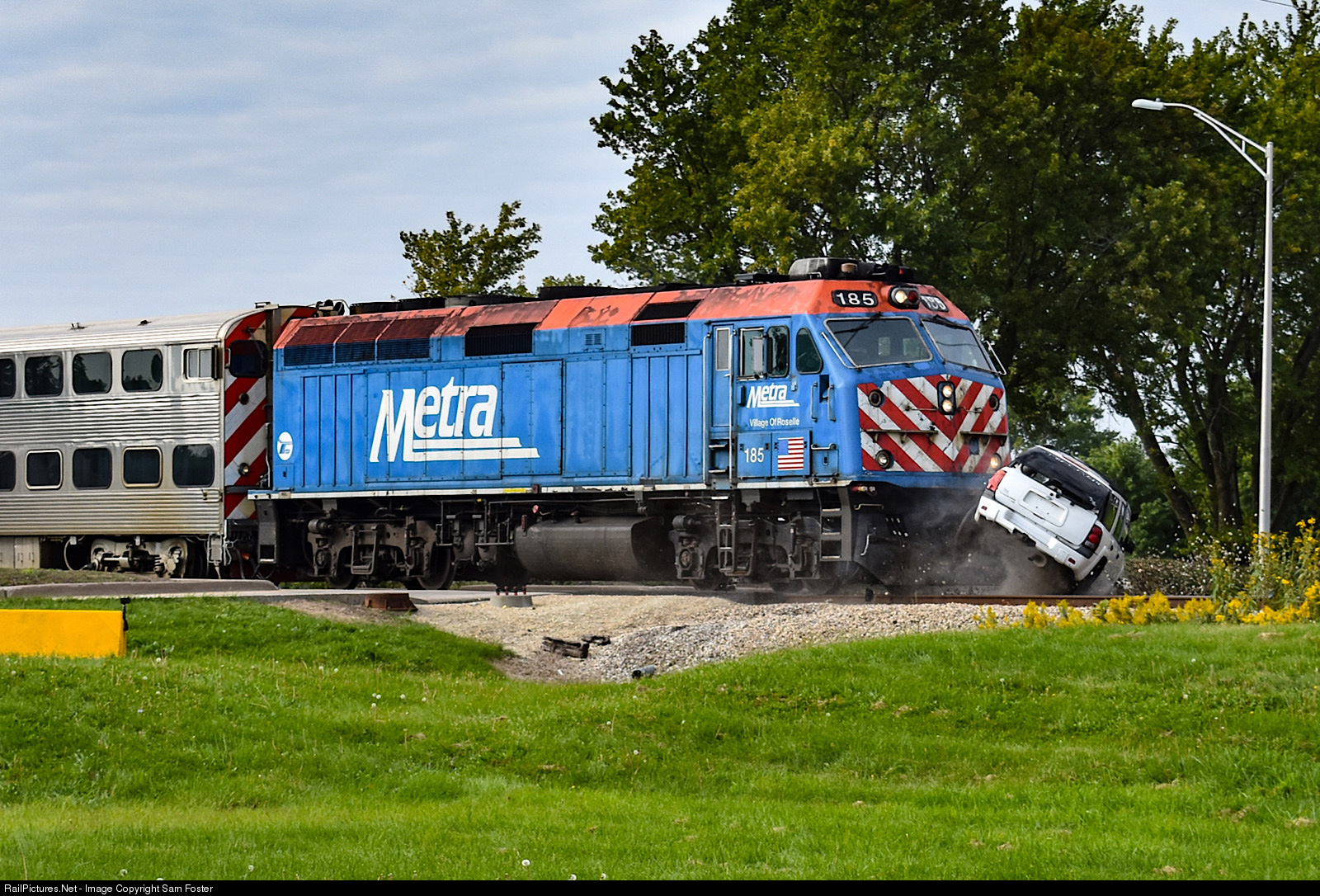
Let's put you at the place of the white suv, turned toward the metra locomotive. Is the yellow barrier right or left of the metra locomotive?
left

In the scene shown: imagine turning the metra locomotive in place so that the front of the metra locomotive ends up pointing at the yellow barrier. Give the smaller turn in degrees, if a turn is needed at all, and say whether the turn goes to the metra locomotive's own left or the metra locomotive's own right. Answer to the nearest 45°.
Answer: approximately 90° to the metra locomotive's own right

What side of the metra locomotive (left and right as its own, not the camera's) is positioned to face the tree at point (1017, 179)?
left

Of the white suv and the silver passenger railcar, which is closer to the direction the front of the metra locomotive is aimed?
the white suv

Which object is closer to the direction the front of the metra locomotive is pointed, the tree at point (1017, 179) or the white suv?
the white suv

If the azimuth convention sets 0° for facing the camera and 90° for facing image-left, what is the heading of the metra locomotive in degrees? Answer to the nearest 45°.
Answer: approximately 315°

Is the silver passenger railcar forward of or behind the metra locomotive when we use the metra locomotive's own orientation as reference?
behind
